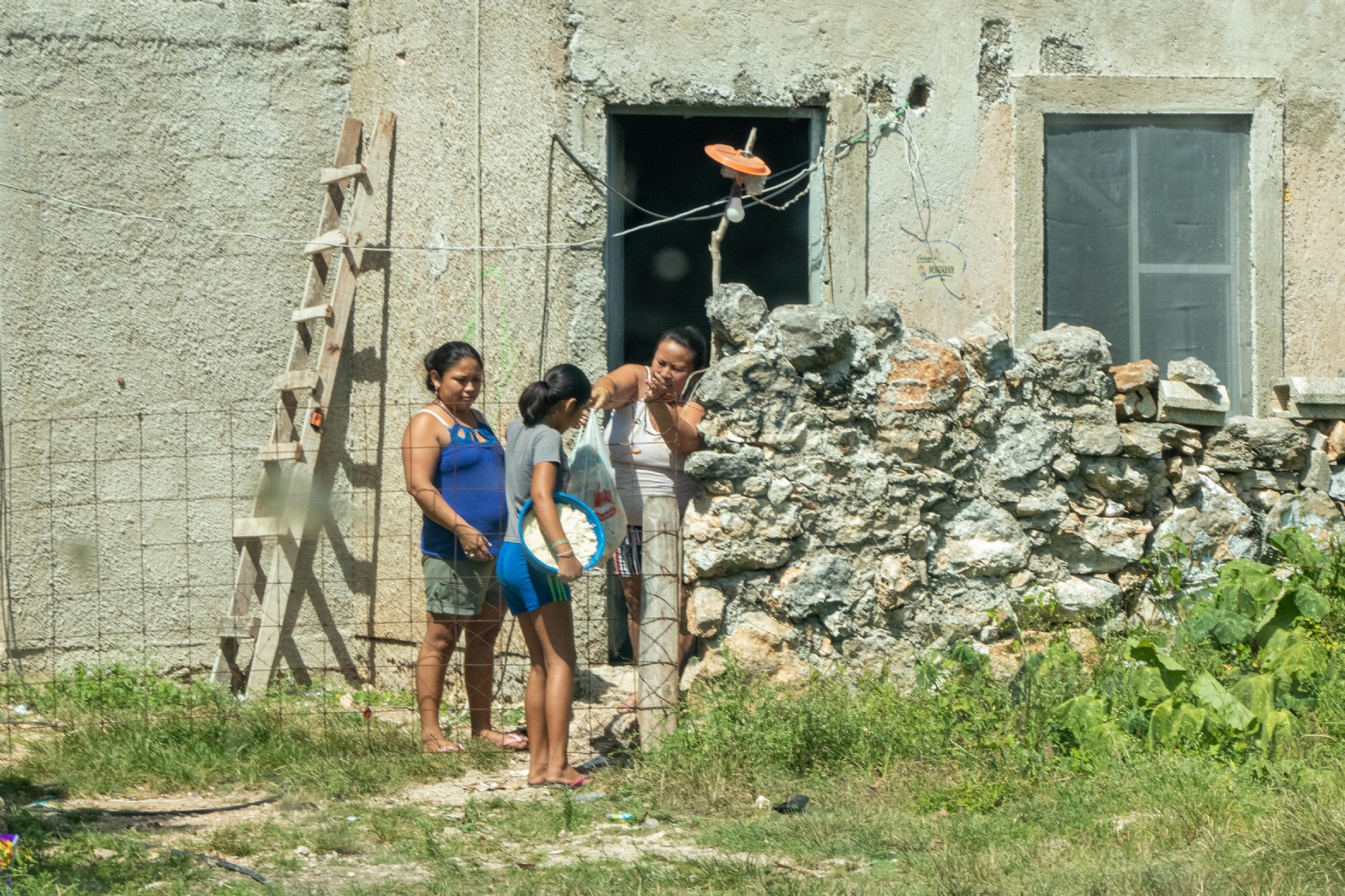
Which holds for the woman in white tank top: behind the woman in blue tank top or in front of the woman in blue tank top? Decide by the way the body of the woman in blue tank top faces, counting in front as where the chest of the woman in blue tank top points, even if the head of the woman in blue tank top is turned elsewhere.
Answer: in front

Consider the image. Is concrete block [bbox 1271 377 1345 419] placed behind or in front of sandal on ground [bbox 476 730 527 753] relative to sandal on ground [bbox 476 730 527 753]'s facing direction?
in front

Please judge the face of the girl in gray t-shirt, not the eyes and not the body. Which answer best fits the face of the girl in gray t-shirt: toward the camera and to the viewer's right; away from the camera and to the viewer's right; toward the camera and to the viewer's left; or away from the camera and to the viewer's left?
away from the camera and to the viewer's right

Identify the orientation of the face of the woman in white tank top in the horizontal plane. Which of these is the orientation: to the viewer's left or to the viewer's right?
to the viewer's left

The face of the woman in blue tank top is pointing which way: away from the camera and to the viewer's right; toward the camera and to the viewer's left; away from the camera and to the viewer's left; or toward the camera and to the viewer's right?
toward the camera and to the viewer's right

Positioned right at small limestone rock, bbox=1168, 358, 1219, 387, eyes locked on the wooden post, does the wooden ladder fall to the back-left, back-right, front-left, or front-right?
front-right

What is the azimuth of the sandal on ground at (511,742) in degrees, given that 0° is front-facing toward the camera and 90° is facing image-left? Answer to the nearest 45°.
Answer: approximately 270°

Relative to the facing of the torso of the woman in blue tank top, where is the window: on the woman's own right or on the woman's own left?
on the woman's own left

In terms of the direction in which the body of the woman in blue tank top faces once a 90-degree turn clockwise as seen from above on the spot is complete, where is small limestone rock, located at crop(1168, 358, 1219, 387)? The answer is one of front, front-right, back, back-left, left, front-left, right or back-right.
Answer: back-left
